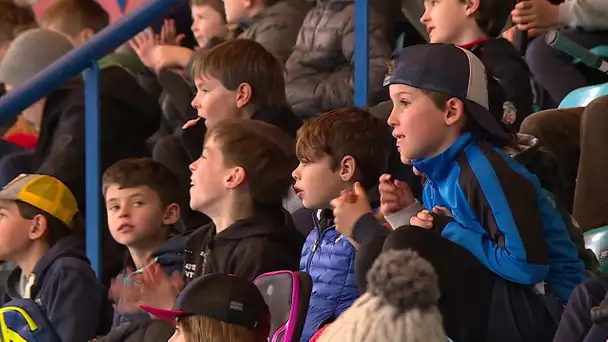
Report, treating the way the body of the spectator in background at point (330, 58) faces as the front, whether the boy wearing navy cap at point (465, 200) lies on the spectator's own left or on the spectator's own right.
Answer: on the spectator's own left

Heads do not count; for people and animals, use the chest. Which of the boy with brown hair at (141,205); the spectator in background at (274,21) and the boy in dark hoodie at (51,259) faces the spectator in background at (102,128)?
the spectator in background at (274,21)

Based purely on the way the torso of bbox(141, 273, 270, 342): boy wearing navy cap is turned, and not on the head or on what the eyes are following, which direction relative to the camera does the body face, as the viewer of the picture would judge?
to the viewer's left
